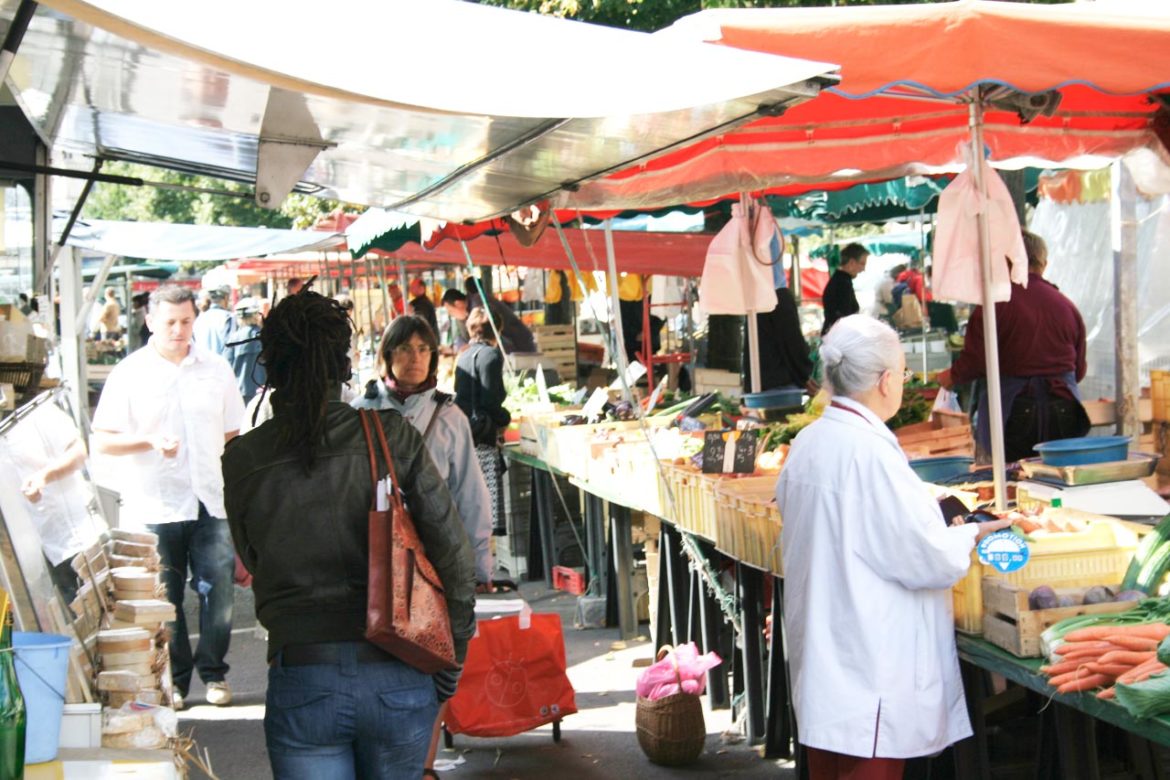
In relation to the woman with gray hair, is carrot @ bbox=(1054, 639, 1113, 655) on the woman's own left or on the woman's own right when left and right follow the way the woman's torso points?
on the woman's own right

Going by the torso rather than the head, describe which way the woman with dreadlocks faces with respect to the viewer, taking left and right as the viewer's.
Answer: facing away from the viewer

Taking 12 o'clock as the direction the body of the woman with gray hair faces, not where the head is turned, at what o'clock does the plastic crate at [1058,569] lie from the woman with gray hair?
The plastic crate is roughly at 12 o'clock from the woman with gray hair.

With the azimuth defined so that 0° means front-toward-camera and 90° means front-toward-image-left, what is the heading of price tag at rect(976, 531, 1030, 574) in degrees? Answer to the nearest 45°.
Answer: approximately 0°

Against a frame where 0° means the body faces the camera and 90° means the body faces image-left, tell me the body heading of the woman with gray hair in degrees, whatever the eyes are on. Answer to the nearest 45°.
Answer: approximately 225°

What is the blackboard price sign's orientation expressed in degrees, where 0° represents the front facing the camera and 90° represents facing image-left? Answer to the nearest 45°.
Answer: approximately 0°

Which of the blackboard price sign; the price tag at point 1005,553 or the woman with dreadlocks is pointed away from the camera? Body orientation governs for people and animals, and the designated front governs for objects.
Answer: the woman with dreadlocks

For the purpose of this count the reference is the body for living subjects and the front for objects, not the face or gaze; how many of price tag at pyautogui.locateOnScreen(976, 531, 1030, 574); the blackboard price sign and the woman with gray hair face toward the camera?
2

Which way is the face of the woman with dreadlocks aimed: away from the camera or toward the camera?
away from the camera

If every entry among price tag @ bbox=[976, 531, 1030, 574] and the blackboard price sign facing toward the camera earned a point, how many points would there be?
2

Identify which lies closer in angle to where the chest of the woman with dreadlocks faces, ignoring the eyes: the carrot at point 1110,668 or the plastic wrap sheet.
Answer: the plastic wrap sheet

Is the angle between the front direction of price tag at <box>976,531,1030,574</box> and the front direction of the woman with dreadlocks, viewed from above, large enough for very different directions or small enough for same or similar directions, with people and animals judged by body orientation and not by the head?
very different directions

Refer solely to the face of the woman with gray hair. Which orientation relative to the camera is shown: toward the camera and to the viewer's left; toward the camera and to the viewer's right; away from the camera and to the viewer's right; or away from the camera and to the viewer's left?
away from the camera and to the viewer's right

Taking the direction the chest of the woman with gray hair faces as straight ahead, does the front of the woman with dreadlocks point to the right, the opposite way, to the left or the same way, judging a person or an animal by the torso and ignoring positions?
to the left
